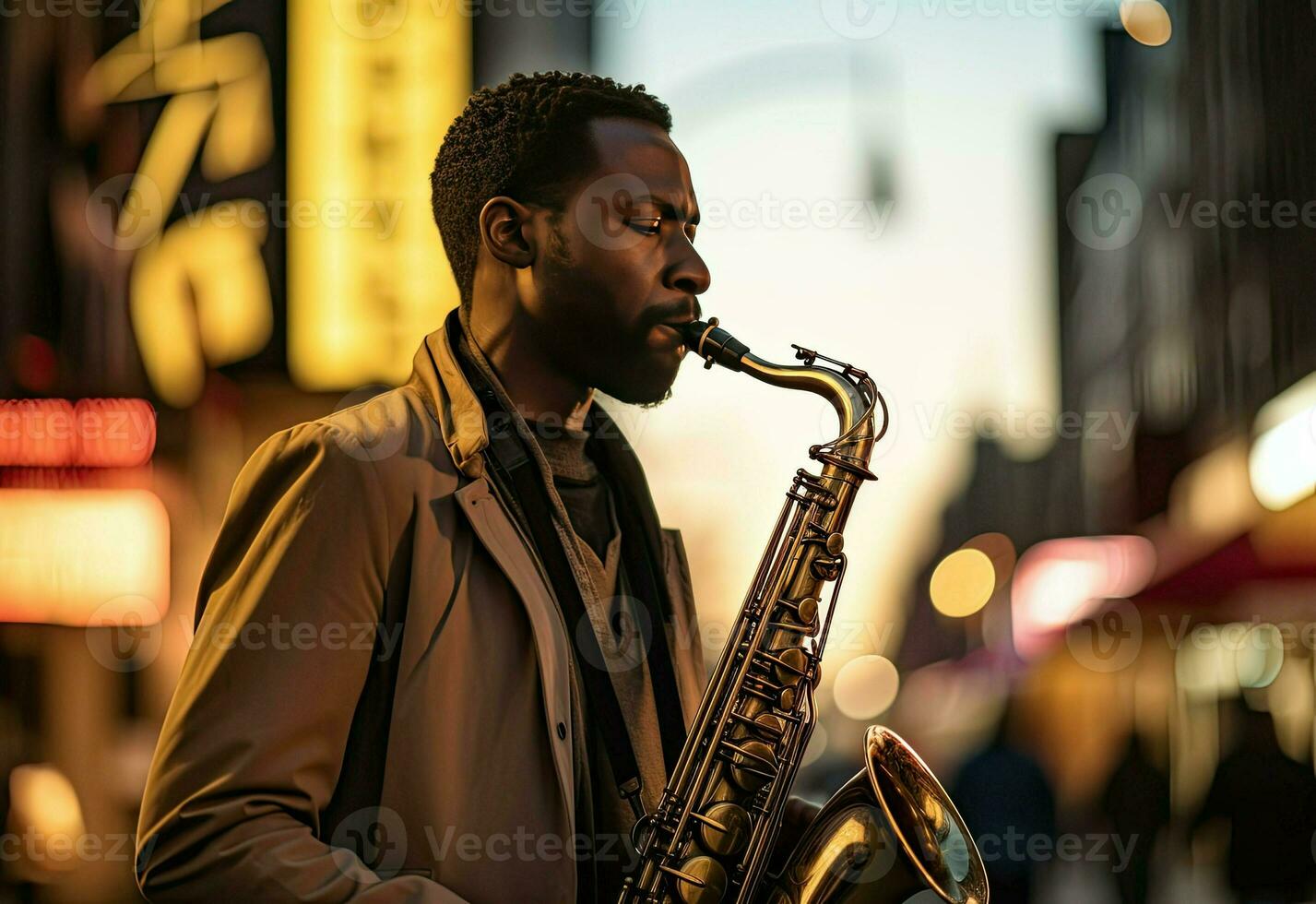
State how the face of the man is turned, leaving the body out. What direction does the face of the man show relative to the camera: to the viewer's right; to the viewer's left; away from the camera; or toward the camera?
to the viewer's right

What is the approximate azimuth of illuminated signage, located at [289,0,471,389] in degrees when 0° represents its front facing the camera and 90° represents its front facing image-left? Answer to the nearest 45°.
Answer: approximately 0°

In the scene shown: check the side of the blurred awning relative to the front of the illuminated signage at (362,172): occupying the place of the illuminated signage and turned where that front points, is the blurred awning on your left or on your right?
on your left

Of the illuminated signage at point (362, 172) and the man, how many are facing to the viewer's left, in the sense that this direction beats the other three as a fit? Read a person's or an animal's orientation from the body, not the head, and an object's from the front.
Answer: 0

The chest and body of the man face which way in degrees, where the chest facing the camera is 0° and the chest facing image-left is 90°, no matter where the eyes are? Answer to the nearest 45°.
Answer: approximately 315°

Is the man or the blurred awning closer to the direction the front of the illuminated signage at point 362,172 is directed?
the man

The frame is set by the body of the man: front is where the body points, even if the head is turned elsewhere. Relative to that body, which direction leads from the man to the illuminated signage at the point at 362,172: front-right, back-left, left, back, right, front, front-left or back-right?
back-left

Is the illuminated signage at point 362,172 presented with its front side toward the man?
yes
